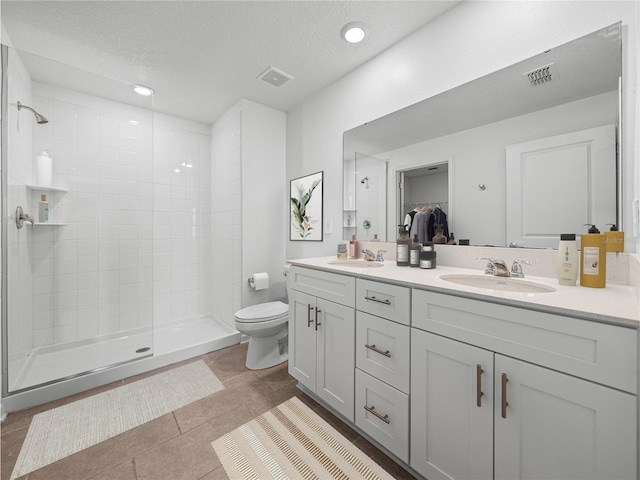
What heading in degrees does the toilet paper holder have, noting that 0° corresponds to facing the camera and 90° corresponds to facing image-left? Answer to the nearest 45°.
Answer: approximately 315°

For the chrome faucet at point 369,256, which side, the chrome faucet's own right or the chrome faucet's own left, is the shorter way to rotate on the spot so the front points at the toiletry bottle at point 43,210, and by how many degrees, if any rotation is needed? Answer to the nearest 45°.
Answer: approximately 45° to the chrome faucet's own right

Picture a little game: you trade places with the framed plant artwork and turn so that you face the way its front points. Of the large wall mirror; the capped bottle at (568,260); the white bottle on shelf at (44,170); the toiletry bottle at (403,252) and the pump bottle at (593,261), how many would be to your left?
4

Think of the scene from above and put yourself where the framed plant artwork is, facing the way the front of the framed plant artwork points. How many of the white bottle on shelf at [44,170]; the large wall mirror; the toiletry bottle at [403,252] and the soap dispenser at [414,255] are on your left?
3

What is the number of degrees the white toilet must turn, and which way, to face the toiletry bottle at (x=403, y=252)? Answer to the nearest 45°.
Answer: approximately 90° to its left

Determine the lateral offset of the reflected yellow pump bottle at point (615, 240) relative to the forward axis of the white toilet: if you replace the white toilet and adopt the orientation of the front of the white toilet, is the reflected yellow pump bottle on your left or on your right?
on your left
